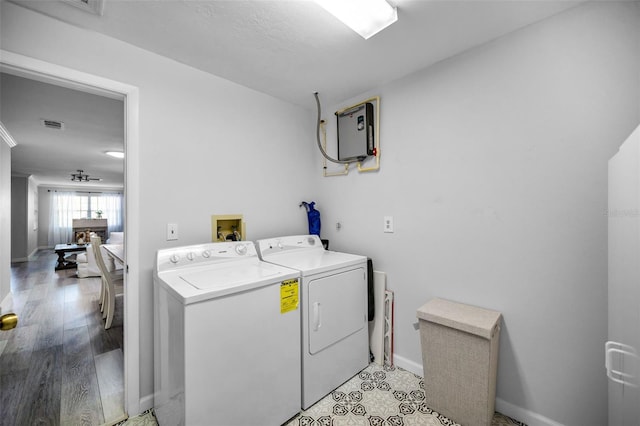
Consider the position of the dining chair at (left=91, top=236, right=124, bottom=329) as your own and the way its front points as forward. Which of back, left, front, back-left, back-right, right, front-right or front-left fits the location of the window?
left

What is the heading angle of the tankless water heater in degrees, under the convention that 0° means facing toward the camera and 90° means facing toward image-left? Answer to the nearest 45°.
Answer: approximately 45°

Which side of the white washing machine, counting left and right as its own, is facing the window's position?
back

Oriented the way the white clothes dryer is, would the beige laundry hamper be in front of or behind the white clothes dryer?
in front

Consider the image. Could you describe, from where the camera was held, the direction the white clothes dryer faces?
facing the viewer and to the right of the viewer

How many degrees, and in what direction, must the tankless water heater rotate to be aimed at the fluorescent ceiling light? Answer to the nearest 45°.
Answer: approximately 45° to its left

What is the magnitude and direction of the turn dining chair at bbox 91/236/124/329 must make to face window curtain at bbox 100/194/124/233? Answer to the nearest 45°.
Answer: approximately 90° to its left

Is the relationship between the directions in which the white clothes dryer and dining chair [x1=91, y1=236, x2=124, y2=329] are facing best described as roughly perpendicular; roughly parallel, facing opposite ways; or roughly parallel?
roughly perpendicular

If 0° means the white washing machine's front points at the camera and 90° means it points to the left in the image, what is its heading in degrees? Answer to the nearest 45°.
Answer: approximately 315°

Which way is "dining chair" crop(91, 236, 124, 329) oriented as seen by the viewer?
to the viewer's right

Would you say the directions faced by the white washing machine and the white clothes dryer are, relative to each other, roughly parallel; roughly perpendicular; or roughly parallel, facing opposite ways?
roughly parallel

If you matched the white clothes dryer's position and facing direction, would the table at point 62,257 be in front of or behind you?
behind
